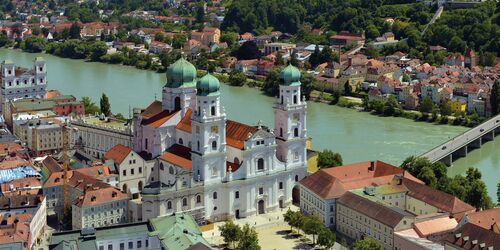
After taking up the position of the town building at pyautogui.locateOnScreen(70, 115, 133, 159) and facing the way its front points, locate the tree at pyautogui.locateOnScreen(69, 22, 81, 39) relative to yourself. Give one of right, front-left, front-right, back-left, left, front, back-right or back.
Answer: back-right

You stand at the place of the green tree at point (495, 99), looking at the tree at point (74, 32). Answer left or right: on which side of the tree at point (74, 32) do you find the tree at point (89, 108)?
left

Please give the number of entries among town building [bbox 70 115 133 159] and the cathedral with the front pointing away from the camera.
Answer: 0

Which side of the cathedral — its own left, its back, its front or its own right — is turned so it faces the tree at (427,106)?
left

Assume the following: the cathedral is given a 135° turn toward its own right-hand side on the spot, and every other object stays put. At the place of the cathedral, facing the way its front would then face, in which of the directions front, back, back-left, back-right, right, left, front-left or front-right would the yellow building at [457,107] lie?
back-right

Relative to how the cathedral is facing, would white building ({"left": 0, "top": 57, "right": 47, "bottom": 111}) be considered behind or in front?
behind

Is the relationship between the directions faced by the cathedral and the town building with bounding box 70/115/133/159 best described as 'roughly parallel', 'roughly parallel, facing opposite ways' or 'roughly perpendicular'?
roughly perpendicular

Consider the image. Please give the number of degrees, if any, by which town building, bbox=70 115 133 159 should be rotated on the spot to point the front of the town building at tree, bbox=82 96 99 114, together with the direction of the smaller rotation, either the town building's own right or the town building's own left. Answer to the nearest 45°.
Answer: approximately 135° to the town building's own right

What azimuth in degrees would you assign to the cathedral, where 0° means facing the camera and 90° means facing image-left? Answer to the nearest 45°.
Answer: approximately 315°

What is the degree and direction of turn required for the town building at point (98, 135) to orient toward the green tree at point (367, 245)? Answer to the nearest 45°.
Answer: approximately 90° to its left

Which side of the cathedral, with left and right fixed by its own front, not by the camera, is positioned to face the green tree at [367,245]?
front

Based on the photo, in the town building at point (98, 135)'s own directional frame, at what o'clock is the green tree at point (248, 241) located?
The green tree is roughly at 10 o'clock from the town building.

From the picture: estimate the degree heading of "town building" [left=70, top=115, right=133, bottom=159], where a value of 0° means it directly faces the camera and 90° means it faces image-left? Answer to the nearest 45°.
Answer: approximately 45°

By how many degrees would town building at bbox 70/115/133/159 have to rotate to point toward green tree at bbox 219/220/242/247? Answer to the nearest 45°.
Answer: approximately 45° to its left

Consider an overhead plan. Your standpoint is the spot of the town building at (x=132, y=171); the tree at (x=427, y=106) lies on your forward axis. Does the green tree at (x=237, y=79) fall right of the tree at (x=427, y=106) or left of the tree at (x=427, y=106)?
left
